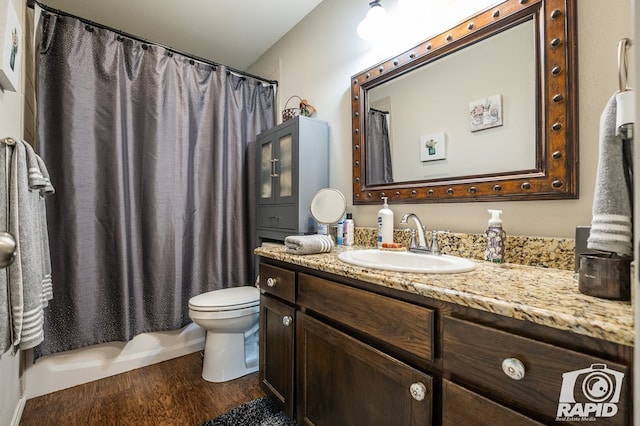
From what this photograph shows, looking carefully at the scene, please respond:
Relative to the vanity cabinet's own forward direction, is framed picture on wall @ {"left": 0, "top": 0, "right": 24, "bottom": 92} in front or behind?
in front

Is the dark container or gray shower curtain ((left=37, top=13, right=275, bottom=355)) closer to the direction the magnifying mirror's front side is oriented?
the dark container

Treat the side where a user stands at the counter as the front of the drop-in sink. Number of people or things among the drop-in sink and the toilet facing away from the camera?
0

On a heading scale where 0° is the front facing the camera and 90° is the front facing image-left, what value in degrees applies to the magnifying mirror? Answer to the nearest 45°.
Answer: approximately 0°

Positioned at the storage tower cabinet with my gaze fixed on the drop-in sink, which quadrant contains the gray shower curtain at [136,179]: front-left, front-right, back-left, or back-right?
back-right

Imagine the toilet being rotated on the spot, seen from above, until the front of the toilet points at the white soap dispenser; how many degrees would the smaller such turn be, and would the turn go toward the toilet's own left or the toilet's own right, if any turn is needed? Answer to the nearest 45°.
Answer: approximately 90° to the toilet's own left

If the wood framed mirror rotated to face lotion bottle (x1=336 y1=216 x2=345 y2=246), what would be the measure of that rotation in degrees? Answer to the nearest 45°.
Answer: approximately 45° to its right
